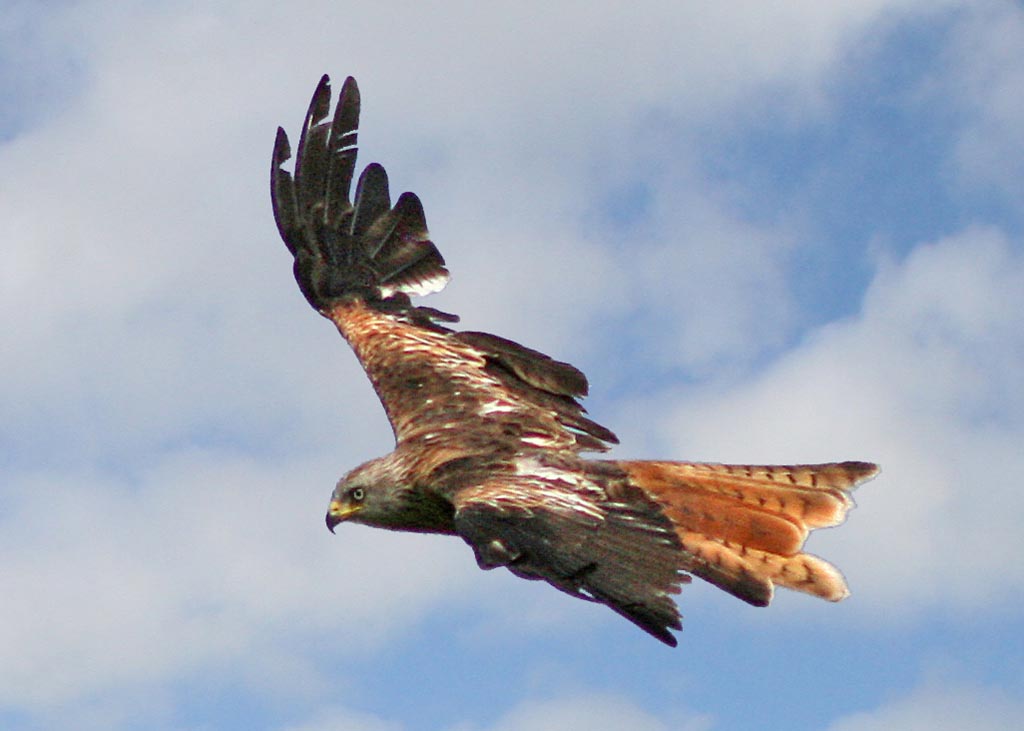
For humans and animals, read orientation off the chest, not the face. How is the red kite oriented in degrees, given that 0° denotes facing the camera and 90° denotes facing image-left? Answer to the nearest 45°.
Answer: approximately 90°
